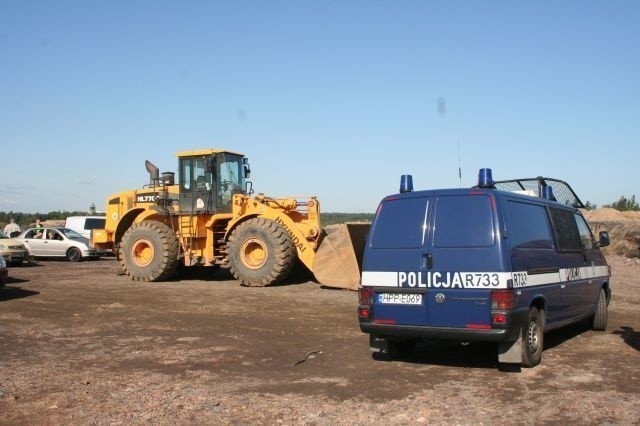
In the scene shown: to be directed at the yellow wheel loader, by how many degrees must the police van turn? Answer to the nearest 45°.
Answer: approximately 90° to its left

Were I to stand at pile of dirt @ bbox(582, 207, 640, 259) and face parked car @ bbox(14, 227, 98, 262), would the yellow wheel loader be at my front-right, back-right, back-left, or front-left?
front-left

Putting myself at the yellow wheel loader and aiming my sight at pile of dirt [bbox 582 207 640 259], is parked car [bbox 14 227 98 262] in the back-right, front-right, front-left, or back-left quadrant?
back-left

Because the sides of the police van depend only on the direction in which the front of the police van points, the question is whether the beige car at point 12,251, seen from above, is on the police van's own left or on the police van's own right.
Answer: on the police van's own left

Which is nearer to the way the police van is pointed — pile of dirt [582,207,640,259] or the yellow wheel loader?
the pile of dirt

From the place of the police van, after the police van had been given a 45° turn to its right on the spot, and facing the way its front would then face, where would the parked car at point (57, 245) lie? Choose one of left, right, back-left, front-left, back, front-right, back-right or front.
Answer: back-left

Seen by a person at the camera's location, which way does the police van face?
facing away from the viewer and to the right of the viewer

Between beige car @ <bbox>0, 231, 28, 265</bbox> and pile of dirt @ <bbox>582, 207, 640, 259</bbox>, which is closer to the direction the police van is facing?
the pile of dirt
